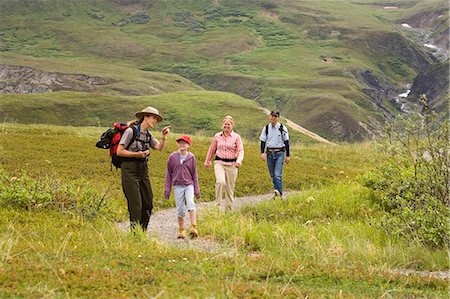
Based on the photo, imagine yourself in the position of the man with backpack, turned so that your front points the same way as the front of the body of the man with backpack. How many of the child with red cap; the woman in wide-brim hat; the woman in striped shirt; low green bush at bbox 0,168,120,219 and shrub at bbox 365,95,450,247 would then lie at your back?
0

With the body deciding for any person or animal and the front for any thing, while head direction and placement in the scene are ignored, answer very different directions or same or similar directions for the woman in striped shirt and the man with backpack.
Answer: same or similar directions

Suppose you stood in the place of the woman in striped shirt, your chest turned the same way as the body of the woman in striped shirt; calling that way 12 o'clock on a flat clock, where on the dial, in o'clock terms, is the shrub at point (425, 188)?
The shrub is roughly at 10 o'clock from the woman in striped shirt.

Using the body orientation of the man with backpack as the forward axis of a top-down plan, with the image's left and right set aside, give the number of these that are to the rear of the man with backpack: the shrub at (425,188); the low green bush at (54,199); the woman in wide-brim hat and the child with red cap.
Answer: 0

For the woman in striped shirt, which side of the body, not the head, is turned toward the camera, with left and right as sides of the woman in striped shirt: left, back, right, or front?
front

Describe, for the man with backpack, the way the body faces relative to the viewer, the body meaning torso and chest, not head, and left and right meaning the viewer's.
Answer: facing the viewer

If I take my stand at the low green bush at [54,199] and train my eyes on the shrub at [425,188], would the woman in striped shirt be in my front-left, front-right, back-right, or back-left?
front-left

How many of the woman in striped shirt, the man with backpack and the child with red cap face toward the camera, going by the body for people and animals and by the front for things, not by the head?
3

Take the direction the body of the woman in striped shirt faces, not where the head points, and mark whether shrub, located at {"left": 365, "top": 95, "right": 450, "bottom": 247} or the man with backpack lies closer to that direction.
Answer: the shrub

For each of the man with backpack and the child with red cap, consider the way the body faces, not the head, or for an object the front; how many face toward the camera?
2

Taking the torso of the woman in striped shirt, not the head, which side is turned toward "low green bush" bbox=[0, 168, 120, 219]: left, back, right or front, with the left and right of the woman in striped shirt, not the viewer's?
right

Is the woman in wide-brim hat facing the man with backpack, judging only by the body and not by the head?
no

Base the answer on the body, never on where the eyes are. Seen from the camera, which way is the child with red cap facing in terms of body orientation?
toward the camera

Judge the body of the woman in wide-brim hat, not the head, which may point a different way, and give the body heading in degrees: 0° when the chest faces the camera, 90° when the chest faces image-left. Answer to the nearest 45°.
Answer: approximately 315°

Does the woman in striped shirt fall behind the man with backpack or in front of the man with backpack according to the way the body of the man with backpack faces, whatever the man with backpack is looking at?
in front

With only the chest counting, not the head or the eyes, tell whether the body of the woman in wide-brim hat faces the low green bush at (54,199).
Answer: no
